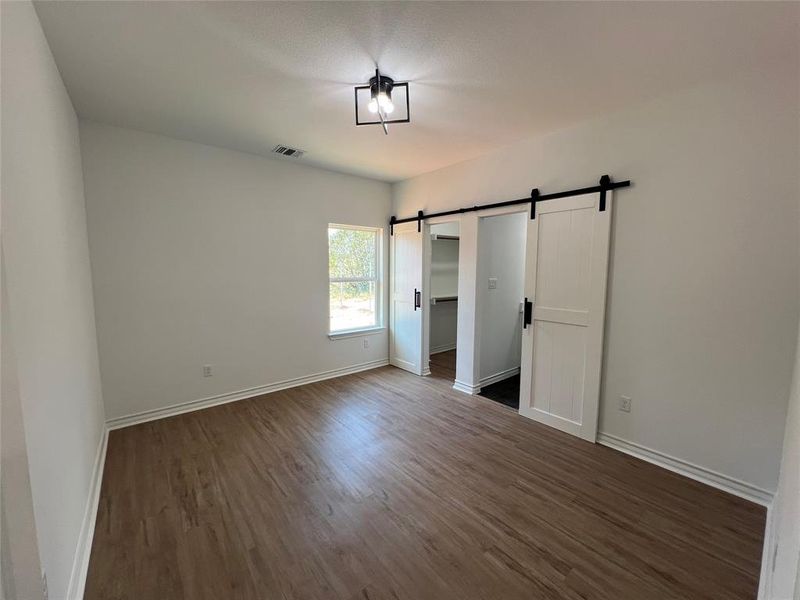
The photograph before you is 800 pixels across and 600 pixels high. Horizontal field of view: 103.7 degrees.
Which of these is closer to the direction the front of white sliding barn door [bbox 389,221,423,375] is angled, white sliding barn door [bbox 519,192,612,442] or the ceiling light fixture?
the ceiling light fixture

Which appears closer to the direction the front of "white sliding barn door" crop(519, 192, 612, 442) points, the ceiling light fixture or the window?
the ceiling light fixture

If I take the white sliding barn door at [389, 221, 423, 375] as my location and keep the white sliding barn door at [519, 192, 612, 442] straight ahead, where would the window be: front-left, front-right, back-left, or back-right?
back-right

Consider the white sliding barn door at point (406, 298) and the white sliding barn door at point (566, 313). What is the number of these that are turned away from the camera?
0

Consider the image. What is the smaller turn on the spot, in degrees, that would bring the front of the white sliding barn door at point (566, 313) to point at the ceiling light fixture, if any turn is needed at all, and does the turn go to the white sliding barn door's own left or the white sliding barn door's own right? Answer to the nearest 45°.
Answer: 0° — it already faces it

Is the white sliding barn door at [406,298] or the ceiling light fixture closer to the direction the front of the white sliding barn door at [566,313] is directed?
the ceiling light fixture

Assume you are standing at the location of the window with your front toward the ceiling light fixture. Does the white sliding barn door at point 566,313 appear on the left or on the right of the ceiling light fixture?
left

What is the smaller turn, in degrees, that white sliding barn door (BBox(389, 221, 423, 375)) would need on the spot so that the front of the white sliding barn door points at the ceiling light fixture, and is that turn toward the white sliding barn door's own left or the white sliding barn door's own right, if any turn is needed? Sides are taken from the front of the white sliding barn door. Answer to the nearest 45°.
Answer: approximately 45° to the white sliding barn door's own left

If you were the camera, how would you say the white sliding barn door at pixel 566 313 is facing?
facing the viewer and to the left of the viewer

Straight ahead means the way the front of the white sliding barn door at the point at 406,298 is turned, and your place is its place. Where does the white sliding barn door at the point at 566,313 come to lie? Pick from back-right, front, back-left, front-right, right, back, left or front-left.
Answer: left

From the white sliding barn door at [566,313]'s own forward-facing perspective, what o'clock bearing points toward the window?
The window is roughly at 2 o'clock from the white sliding barn door.

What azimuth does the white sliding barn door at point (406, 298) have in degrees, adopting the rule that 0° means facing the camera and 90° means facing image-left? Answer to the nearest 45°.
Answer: approximately 45°
